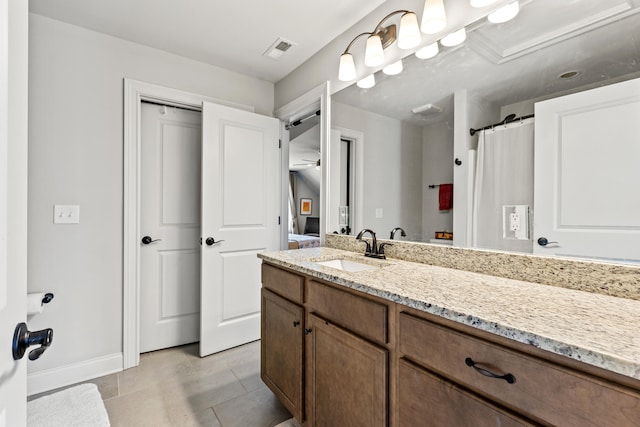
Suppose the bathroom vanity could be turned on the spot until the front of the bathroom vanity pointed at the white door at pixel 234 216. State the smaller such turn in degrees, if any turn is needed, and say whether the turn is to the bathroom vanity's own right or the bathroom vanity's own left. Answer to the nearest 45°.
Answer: approximately 90° to the bathroom vanity's own right

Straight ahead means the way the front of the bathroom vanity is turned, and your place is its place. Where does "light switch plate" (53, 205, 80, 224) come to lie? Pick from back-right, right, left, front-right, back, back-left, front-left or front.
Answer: front-right

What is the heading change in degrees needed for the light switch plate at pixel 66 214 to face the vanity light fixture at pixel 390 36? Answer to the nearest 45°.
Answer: approximately 45° to its left

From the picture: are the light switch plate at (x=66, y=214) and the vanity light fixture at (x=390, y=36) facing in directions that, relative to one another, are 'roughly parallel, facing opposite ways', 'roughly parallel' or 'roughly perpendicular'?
roughly perpendicular

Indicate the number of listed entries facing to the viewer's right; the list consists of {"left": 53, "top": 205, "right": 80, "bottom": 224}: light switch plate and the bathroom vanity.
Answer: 0

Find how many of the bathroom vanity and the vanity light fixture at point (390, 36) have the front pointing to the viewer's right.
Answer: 0

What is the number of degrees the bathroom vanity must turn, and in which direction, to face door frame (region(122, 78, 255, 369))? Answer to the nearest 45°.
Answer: approximately 45° to its right

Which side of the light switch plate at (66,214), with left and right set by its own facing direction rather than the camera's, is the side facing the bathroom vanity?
front

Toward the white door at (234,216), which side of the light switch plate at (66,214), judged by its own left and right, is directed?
left

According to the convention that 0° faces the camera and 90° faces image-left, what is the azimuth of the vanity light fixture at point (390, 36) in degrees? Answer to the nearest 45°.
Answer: approximately 45°

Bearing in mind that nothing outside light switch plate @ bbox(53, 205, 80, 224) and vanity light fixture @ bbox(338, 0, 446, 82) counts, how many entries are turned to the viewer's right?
0
